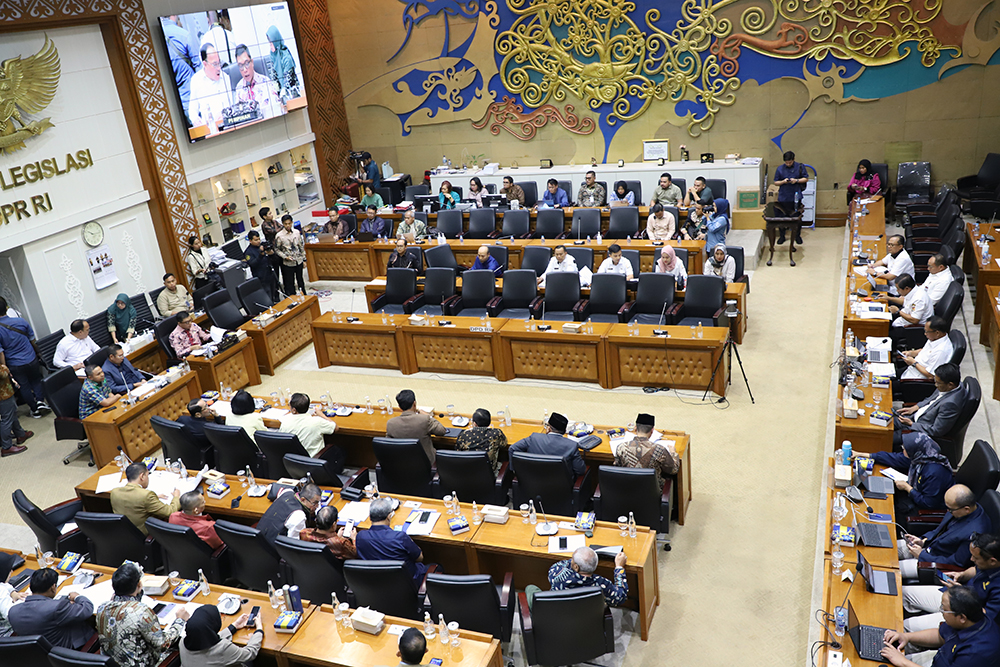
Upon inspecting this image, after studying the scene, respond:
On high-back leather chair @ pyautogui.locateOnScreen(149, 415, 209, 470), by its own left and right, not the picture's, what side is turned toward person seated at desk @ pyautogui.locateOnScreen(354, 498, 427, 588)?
right

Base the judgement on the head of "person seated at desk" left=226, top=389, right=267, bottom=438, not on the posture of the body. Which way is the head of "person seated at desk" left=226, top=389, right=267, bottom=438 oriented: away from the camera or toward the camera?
away from the camera

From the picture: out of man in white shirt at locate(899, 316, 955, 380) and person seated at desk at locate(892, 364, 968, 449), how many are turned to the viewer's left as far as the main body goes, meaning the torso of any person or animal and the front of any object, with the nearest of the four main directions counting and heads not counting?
2

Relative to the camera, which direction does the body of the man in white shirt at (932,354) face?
to the viewer's left

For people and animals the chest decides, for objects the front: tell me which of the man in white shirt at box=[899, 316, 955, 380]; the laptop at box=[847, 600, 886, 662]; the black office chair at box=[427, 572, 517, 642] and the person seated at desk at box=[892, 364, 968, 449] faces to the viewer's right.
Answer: the laptop

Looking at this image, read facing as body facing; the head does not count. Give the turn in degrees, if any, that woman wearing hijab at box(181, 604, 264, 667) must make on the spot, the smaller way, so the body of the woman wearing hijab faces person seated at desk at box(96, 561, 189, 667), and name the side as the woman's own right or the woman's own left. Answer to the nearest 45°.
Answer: approximately 90° to the woman's own left

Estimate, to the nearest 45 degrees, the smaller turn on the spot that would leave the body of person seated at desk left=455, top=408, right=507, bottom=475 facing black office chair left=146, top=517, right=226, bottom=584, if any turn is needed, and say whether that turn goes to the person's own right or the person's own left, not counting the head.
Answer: approximately 90° to the person's own left

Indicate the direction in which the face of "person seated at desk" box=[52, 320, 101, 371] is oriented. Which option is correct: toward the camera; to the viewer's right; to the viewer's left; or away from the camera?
to the viewer's right

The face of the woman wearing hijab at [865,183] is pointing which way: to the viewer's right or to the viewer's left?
to the viewer's left

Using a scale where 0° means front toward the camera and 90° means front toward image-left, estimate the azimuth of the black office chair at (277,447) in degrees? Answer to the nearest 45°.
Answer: approximately 225°

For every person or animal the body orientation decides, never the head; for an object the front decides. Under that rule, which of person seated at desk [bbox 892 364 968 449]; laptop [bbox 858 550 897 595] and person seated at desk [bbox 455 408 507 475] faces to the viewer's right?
the laptop

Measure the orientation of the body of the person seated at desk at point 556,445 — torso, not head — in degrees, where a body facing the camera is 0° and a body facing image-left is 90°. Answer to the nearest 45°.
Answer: approximately 180°

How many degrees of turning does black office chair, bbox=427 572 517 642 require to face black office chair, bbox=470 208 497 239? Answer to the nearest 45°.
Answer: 0° — it already faces it

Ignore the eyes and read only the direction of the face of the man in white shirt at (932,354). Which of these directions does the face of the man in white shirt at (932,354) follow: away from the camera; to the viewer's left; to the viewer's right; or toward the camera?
to the viewer's left

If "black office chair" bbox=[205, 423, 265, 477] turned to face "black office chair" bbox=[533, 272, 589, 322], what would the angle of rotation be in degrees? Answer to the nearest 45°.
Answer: approximately 45° to its right

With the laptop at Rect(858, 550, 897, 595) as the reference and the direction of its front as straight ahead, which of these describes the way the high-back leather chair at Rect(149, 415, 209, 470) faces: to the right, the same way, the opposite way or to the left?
to the left
